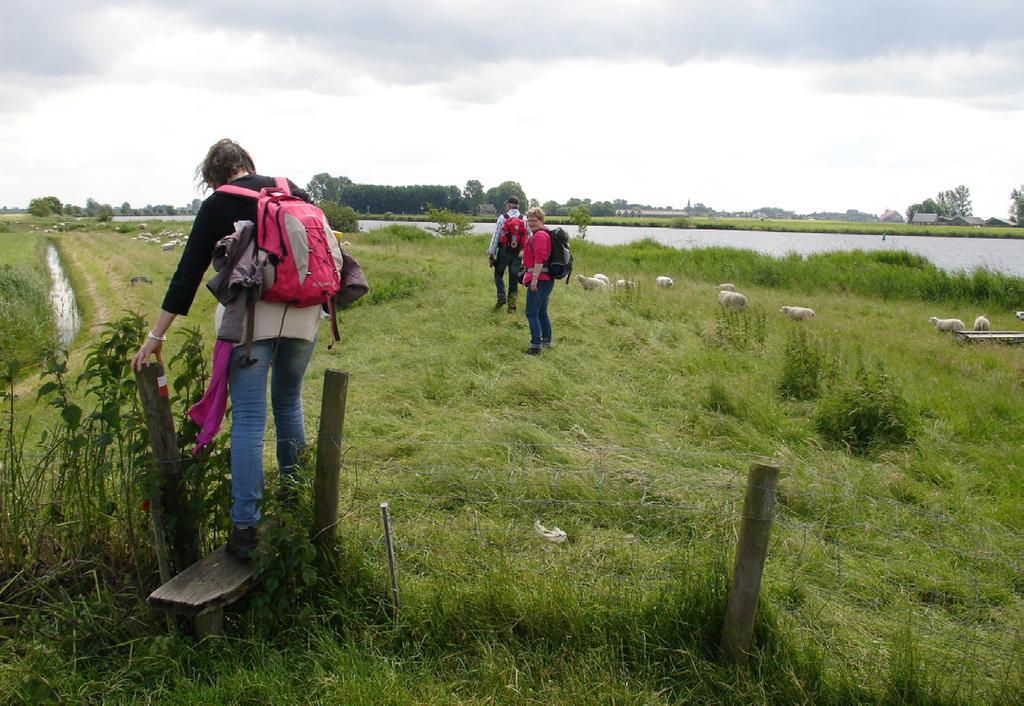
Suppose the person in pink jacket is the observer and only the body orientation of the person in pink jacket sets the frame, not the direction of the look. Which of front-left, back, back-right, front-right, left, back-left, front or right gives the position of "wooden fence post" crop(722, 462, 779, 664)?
left

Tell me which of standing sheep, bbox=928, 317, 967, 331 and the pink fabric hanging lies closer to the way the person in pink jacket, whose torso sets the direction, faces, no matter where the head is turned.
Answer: the pink fabric hanging
